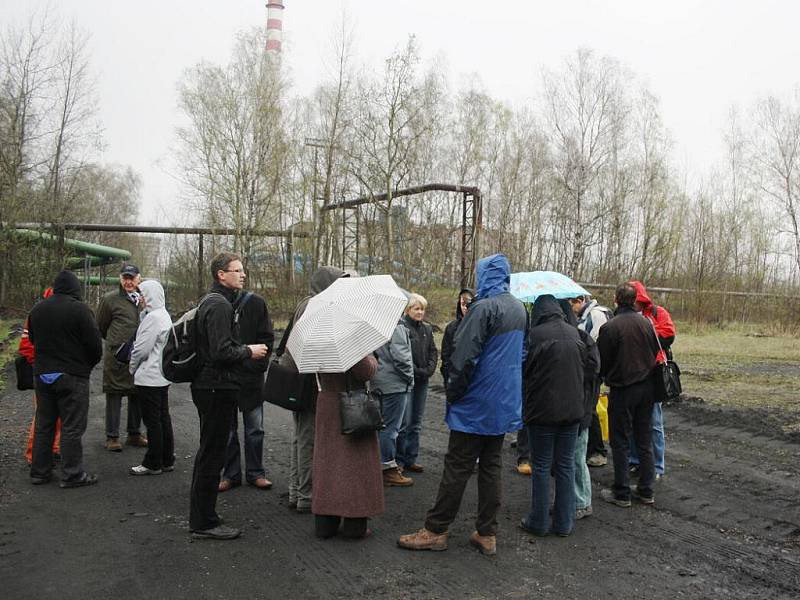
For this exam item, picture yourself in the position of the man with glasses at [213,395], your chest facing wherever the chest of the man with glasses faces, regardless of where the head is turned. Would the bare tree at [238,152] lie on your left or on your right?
on your left

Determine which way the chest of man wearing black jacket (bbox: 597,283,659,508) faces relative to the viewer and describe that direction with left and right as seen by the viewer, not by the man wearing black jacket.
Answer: facing away from the viewer and to the left of the viewer

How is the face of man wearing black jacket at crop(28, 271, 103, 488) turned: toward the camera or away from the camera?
away from the camera

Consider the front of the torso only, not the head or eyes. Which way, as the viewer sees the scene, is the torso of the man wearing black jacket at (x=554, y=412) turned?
away from the camera

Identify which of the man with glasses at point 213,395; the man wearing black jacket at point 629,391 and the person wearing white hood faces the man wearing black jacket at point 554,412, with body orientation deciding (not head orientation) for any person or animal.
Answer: the man with glasses

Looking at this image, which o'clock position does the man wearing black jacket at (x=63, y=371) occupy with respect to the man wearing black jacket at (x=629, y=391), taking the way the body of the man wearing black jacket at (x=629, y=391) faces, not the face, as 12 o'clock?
the man wearing black jacket at (x=63, y=371) is roughly at 10 o'clock from the man wearing black jacket at (x=629, y=391).

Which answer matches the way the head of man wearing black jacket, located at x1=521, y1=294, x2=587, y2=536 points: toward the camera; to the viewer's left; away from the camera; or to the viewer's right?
away from the camera

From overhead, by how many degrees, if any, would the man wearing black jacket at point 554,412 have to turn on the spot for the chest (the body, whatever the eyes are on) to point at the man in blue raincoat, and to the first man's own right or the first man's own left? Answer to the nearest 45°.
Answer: approximately 135° to the first man's own left

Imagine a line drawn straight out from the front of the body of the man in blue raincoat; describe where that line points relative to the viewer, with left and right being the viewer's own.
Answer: facing away from the viewer and to the left of the viewer

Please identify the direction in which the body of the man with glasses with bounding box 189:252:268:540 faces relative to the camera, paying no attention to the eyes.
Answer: to the viewer's right

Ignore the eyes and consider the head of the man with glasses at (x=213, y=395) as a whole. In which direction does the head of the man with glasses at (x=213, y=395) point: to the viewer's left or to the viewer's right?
to the viewer's right
